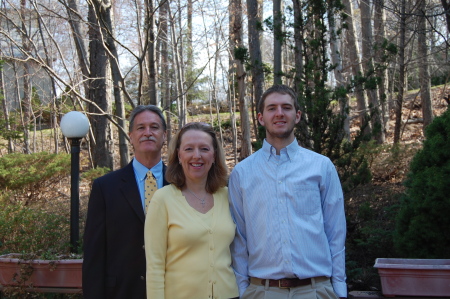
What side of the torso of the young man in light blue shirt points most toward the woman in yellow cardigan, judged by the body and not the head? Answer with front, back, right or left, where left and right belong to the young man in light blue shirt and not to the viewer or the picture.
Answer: right

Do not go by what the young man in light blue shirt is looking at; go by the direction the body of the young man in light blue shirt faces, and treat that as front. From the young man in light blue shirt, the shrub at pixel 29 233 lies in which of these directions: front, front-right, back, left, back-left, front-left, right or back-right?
back-right

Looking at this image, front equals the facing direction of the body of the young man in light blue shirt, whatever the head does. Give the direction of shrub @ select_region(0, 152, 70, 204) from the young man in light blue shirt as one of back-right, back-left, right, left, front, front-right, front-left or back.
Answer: back-right

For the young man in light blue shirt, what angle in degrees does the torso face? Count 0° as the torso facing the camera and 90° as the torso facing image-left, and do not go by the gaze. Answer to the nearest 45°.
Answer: approximately 0°

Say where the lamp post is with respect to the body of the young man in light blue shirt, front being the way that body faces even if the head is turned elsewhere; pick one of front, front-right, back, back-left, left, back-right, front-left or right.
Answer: back-right

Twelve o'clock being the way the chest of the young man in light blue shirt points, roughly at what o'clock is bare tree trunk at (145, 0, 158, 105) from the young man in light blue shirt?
The bare tree trunk is roughly at 5 o'clock from the young man in light blue shirt.

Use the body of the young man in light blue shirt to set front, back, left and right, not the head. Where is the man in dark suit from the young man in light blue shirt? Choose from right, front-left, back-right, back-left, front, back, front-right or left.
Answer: right

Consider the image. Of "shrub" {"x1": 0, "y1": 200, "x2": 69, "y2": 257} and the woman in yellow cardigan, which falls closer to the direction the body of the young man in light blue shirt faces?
the woman in yellow cardigan

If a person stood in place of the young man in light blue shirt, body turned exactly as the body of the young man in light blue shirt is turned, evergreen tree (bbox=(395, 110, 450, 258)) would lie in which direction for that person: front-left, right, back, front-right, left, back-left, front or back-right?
back-left
